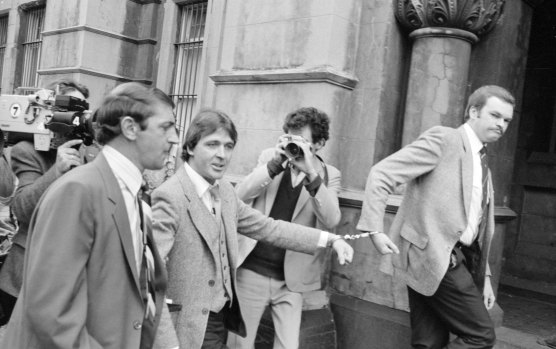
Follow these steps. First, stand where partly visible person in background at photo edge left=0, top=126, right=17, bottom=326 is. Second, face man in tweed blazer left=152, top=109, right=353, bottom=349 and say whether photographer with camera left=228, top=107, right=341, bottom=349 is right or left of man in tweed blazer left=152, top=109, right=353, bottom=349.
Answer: left

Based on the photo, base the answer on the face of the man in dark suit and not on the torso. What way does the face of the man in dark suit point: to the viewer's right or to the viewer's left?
to the viewer's right

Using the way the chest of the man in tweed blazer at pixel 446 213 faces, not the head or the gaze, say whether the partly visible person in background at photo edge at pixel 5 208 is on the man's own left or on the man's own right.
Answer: on the man's own right

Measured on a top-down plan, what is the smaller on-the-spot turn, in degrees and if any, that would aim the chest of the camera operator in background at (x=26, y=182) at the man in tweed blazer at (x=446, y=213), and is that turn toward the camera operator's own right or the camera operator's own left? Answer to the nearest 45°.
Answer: approximately 45° to the camera operator's own left

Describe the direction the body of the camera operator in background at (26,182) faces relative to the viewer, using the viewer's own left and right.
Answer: facing the viewer and to the right of the viewer

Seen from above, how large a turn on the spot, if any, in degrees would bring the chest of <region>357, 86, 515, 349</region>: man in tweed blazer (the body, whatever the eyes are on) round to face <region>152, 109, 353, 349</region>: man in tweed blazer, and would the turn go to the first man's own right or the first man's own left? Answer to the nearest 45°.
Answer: approximately 90° to the first man's own right

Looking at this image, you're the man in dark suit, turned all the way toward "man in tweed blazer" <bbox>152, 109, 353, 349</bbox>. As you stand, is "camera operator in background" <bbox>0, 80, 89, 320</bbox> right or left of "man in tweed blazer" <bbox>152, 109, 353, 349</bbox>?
left

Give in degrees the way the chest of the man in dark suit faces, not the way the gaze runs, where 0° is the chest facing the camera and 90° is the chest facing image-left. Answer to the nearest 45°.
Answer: approximately 270°

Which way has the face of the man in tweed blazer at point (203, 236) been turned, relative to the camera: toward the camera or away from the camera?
toward the camera

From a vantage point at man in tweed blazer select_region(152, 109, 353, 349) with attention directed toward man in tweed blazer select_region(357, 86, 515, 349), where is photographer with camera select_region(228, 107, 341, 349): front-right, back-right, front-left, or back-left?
front-left

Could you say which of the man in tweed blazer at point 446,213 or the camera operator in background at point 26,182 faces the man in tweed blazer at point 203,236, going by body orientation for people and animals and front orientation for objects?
the camera operator in background

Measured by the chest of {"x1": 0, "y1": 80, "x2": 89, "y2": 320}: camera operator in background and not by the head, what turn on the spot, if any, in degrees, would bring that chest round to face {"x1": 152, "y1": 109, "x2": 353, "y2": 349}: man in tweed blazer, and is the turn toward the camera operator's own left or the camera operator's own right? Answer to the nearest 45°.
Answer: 0° — they already face them

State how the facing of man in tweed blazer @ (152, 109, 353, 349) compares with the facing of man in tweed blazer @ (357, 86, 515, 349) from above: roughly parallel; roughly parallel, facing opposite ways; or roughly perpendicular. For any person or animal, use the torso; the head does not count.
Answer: roughly parallel
